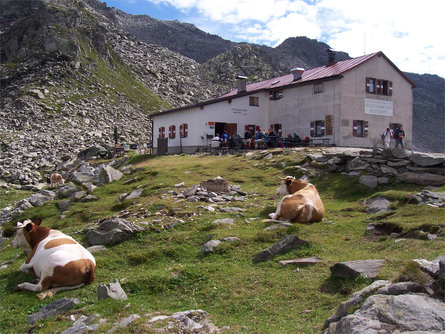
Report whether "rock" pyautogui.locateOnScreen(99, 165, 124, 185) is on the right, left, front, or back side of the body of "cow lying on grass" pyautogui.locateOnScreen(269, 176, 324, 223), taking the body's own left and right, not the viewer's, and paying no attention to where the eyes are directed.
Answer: front

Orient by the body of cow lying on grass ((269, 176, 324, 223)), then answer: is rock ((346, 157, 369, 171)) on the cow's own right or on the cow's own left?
on the cow's own right

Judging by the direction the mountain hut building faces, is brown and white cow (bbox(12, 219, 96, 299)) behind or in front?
in front

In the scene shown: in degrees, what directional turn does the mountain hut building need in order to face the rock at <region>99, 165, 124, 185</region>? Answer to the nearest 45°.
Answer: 0° — it already faces it

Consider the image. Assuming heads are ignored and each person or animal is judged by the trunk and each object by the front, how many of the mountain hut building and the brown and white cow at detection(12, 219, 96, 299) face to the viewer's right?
0

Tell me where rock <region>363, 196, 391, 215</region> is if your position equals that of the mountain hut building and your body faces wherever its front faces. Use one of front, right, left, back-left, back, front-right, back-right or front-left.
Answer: front-left

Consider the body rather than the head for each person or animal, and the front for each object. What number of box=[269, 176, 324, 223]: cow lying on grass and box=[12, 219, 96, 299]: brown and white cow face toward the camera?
0

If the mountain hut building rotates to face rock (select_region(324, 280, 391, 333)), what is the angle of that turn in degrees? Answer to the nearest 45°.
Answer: approximately 45° to its left

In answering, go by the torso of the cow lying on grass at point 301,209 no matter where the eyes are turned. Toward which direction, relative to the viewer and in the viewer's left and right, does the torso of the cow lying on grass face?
facing away from the viewer and to the left of the viewer

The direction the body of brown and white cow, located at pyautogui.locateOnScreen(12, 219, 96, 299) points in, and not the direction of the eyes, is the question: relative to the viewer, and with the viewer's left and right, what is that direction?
facing away from the viewer and to the left of the viewer

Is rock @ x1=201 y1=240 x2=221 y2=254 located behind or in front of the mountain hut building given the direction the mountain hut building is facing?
in front

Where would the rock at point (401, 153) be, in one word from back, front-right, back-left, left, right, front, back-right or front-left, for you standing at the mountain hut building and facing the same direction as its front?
front-left
